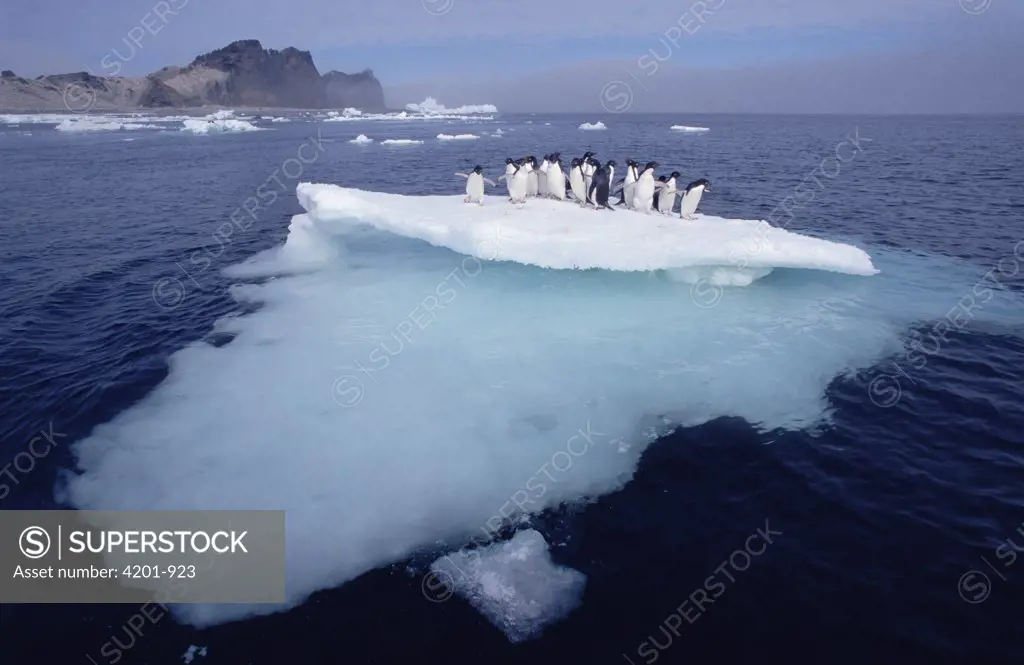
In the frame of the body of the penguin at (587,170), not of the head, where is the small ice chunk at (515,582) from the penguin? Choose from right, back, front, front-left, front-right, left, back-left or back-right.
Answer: front

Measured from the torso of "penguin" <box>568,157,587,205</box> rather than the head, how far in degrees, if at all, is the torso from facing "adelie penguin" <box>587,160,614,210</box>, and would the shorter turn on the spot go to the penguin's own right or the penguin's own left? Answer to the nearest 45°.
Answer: approximately 90° to the penguin's own left

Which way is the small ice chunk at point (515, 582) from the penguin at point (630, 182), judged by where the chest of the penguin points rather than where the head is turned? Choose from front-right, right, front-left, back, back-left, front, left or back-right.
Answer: front-right

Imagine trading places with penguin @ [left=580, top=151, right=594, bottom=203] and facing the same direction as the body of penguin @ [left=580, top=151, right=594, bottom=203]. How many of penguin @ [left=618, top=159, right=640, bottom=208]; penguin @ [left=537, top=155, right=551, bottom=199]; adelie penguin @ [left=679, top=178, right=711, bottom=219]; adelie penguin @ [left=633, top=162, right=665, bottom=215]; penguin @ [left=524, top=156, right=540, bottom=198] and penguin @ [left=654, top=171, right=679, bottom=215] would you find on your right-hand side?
2

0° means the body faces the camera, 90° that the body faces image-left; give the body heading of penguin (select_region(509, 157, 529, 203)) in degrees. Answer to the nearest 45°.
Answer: approximately 315°

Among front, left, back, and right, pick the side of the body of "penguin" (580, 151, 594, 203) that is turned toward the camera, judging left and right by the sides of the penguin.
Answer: front

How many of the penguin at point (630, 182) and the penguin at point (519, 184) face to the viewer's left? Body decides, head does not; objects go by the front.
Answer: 0

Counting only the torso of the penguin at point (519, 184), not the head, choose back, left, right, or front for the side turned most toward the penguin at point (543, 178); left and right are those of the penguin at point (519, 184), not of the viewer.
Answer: left

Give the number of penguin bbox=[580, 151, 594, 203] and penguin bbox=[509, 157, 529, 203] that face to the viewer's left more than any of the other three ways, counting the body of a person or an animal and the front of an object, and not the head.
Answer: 0

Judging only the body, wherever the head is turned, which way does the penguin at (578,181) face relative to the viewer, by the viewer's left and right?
facing the viewer and to the left of the viewer

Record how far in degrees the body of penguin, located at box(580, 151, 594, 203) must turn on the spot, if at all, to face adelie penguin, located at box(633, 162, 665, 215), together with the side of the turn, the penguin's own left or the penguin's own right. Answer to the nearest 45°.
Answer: approximately 45° to the penguin's own left

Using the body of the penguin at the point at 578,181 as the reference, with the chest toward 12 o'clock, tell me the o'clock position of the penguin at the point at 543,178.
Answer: the penguin at the point at 543,178 is roughly at 3 o'clock from the penguin at the point at 578,181.

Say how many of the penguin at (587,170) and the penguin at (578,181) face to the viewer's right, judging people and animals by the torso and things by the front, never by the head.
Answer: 0

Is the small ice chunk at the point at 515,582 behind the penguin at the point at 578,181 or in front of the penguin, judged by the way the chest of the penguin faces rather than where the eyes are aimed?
in front

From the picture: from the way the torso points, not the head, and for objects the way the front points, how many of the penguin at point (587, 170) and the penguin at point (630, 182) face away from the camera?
0
